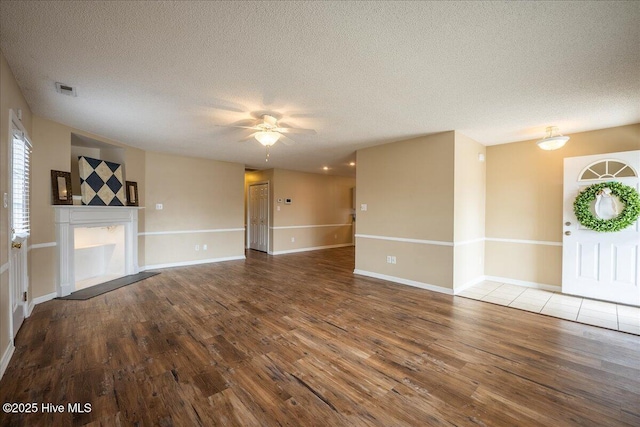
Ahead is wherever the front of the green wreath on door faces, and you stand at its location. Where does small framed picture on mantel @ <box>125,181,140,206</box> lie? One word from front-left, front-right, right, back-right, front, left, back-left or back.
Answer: front-right

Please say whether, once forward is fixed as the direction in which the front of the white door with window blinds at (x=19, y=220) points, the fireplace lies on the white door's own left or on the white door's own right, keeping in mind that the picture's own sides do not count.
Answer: on the white door's own left

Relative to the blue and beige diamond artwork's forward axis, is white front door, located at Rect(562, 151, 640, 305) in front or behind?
in front

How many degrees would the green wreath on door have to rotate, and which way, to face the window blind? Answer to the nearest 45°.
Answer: approximately 45° to its right

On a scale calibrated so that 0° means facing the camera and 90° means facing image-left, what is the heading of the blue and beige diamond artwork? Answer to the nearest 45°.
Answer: approximately 315°

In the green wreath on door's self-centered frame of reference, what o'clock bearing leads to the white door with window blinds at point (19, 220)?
The white door with window blinds is roughly at 1 o'clock from the green wreath on door.

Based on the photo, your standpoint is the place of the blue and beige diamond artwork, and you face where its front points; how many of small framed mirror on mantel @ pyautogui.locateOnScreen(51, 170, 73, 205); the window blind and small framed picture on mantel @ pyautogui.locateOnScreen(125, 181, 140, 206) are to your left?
1

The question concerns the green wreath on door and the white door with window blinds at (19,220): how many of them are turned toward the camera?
1

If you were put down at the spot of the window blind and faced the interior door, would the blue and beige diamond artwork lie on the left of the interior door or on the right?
left

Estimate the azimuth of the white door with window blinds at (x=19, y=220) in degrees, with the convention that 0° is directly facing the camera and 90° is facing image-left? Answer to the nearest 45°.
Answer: approximately 270°

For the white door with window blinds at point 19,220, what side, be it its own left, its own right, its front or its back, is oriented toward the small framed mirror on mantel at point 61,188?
left

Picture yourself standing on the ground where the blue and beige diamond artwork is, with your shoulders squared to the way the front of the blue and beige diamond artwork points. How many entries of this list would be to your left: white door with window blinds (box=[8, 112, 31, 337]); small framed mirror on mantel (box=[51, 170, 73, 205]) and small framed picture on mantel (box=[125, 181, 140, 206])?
1

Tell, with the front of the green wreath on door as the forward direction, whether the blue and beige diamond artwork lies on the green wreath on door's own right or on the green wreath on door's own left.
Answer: on the green wreath on door's own right
